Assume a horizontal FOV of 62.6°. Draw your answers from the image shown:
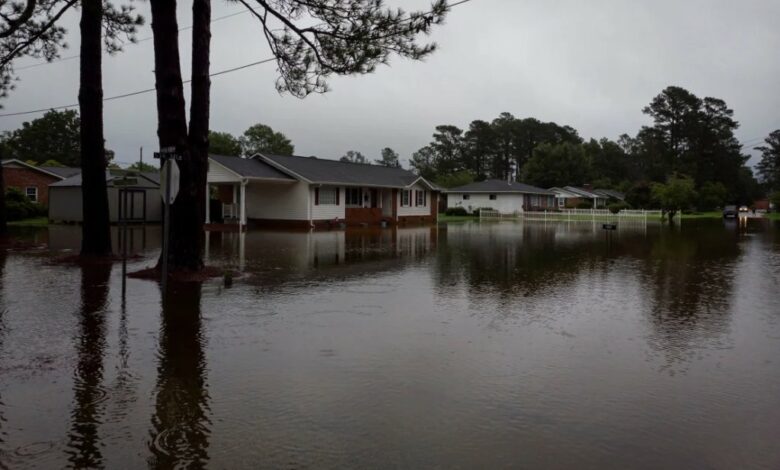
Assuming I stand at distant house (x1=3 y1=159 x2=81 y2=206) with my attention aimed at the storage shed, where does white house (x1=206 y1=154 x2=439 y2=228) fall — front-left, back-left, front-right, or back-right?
front-left

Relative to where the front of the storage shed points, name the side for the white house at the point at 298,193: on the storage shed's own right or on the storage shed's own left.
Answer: on the storage shed's own left

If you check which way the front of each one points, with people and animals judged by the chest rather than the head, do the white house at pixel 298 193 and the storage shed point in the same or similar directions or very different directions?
same or similar directions

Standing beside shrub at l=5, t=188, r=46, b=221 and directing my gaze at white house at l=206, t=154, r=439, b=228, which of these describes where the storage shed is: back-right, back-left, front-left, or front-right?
front-right

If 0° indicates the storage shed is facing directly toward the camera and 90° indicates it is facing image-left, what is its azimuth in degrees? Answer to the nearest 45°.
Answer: approximately 0°

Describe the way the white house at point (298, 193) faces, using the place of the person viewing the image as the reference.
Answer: facing the viewer and to the right of the viewer

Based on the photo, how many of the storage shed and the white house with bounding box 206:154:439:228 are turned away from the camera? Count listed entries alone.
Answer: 0

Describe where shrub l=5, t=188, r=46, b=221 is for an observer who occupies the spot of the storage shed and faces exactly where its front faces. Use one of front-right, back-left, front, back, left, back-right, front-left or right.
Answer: back-right

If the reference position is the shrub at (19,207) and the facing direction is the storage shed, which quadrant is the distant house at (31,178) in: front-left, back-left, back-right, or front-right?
back-left

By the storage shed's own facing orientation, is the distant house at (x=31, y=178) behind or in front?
behind
